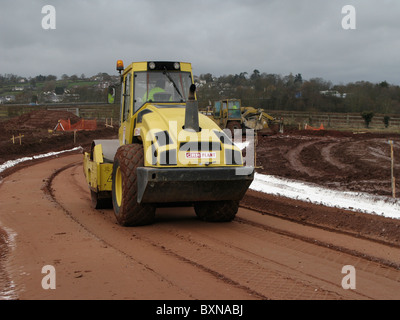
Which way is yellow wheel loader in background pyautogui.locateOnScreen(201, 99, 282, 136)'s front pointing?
to the viewer's right
